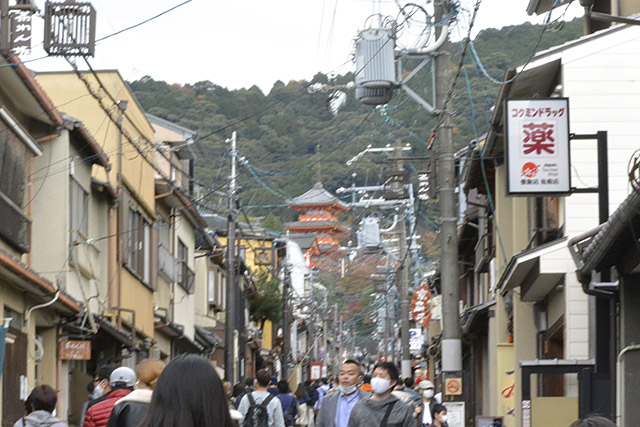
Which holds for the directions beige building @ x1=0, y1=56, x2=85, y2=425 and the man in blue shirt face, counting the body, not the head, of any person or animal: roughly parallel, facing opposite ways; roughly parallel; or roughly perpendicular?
roughly perpendicular

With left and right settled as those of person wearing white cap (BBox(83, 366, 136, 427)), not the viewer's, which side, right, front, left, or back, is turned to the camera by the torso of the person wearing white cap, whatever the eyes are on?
back

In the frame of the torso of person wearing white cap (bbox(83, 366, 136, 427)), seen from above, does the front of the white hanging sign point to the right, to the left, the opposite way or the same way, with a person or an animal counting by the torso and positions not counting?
the opposite way

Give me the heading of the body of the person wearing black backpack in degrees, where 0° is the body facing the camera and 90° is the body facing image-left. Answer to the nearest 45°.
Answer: approximately 180°

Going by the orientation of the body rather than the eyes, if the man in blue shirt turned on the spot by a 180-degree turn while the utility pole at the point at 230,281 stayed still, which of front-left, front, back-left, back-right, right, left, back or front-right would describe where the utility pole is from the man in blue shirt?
front

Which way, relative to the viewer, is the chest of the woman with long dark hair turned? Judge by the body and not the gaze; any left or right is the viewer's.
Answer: facing away from the viewer

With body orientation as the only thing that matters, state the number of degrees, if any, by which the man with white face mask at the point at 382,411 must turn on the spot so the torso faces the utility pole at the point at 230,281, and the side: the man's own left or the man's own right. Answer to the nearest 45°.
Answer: approximately 135° to the man's own right

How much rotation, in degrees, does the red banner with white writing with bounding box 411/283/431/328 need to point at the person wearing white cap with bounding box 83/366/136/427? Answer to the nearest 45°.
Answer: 0° — it already faces them

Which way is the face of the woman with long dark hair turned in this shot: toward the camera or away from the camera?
away from the camera

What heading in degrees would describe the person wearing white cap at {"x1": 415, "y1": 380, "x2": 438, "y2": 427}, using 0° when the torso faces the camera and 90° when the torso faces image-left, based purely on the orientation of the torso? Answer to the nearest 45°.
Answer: approximately 0°

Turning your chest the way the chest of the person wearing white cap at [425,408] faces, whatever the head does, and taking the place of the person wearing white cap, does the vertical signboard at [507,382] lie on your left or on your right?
on your left
